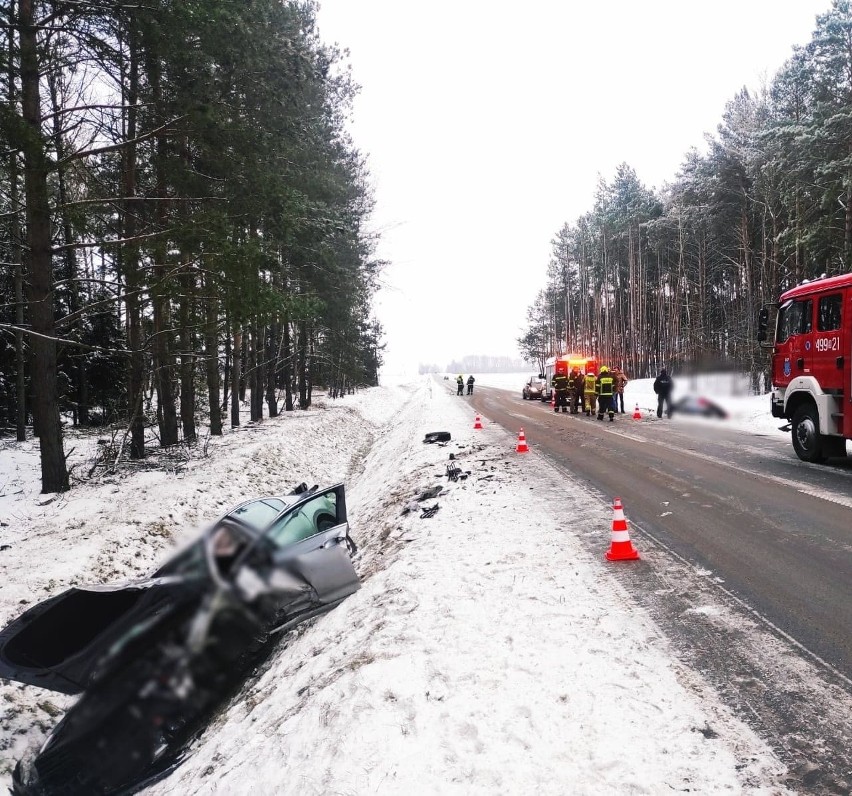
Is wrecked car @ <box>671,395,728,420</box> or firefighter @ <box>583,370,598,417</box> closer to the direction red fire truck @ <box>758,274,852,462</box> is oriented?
the firefighter
